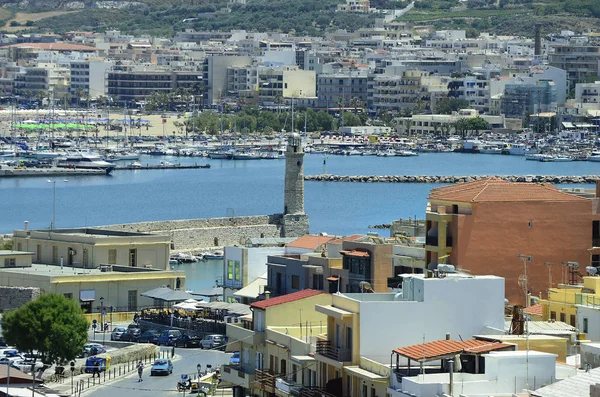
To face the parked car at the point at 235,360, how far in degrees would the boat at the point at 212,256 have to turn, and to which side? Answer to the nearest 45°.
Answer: approximately 90° to its left

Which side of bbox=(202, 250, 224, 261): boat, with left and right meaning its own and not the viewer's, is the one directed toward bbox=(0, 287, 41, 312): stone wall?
left

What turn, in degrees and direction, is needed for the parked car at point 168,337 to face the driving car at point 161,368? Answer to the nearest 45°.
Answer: approximately 45° to its left

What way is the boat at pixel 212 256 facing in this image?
to the viewer's left

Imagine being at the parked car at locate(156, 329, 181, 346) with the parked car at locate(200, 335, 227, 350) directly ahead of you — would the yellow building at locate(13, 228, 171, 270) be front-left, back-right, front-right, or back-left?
back-left

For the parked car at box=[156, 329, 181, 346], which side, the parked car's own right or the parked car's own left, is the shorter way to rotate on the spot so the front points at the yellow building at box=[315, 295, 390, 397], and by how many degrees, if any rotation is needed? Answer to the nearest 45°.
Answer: approximately 45° to the parked car's own left
